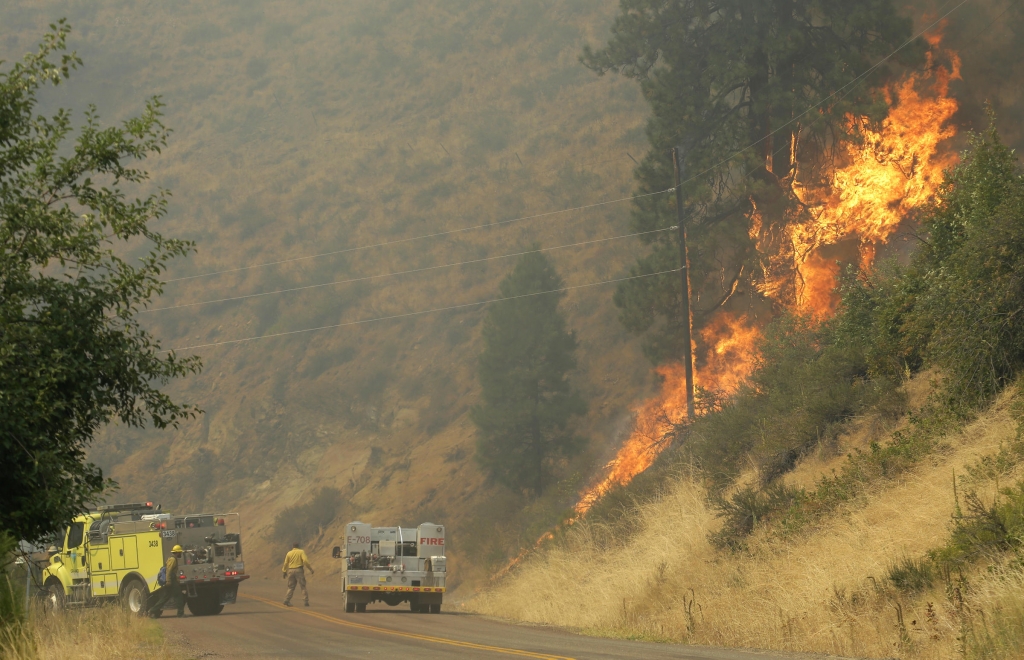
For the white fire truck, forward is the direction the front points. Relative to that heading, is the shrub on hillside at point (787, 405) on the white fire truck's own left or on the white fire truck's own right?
on the white fire truck's own right

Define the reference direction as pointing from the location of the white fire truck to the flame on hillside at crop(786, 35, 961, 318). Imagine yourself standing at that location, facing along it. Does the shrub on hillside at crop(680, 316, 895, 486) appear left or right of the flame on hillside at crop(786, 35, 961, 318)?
right

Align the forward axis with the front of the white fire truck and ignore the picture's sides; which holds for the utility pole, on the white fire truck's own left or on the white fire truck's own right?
on the white fire truck's own right

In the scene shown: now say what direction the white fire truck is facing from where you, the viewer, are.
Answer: facing away from the viewer
